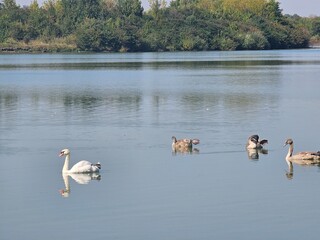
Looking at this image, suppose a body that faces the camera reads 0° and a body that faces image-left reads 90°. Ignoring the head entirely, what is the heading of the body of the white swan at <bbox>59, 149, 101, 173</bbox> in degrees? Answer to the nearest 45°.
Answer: approximately 90°
